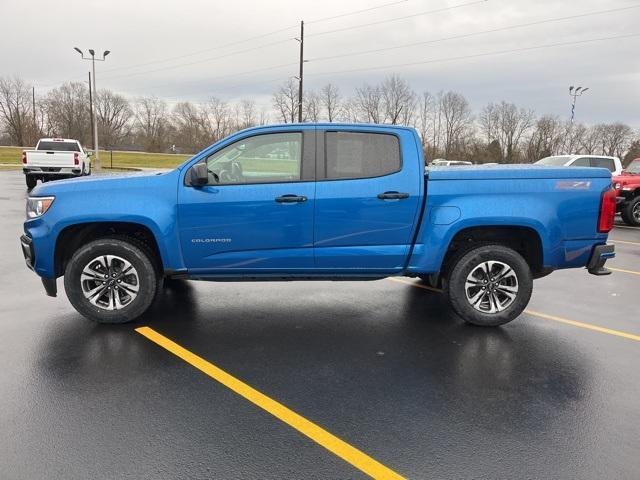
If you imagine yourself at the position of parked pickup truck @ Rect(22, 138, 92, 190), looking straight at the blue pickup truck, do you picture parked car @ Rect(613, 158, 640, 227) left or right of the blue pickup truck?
left

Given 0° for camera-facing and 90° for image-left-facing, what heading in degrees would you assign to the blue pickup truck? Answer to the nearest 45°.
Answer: approximately 90°

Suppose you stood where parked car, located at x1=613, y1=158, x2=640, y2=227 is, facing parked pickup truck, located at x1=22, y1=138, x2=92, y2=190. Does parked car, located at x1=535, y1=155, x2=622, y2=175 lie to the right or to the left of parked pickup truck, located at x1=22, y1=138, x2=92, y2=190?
right

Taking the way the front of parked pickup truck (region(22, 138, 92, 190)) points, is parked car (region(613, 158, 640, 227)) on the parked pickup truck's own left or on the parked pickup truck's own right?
on the parked pickup truck's own right

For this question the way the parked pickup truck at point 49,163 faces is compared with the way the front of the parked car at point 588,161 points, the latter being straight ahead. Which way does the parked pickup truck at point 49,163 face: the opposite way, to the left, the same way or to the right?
to the right

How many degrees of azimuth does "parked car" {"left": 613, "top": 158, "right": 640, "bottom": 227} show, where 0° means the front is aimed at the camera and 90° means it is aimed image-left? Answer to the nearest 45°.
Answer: approximately 45°

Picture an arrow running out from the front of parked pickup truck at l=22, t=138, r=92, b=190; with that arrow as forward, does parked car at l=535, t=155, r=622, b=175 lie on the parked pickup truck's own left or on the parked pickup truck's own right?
on the parked pickup truck's own right

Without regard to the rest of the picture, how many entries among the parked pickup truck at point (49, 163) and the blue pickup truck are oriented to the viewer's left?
1

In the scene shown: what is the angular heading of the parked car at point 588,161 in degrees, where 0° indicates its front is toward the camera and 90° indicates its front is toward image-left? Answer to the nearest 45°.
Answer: approximately 45°

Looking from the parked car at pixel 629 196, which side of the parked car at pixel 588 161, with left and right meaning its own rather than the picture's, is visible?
left

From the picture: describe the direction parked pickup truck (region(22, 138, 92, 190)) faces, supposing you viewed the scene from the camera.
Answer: facing away from the viewer
